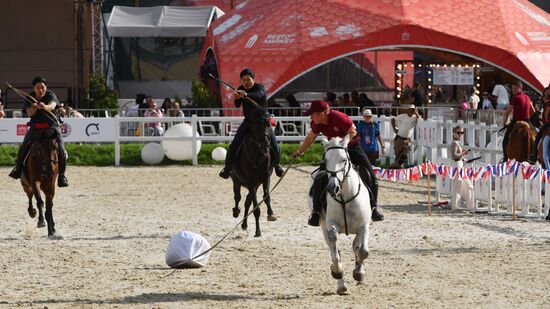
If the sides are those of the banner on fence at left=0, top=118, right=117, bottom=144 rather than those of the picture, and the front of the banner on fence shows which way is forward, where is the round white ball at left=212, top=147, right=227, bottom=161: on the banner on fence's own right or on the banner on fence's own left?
on the banner on fence's own left

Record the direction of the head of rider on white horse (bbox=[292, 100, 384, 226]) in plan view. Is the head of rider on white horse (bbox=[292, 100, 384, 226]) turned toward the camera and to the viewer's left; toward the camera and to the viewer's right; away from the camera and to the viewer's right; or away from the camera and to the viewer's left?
toward the camera and to the viewer's left

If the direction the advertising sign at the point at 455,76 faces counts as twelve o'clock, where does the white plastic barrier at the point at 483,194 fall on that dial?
The white plastic barrier is roughly at 12 o'clock from the advertising sign.

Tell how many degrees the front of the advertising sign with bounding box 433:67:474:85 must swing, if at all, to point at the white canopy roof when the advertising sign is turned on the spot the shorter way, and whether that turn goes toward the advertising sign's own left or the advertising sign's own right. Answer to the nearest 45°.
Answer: approximately 90° to the advertising sign's own right

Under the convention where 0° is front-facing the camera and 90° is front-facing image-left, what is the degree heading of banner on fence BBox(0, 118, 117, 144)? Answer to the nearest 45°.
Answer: approximately 0°
